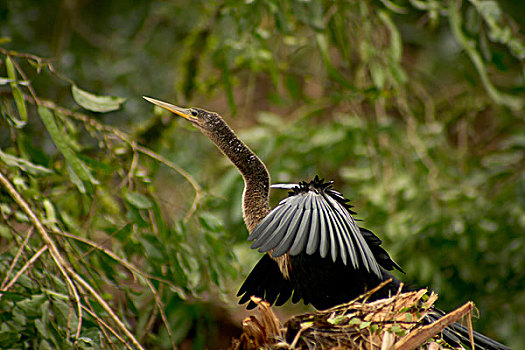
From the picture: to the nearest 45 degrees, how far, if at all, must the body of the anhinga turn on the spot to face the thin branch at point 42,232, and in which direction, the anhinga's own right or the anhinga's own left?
0° — it already faces it

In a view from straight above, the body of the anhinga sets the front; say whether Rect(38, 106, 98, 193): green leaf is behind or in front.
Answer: in front

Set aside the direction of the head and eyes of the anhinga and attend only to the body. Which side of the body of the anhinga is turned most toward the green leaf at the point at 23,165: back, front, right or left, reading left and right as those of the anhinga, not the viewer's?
front

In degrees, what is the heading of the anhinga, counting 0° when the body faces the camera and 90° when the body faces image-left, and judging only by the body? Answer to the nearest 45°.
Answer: approximately 90°

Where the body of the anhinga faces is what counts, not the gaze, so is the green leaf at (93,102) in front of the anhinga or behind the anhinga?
in front

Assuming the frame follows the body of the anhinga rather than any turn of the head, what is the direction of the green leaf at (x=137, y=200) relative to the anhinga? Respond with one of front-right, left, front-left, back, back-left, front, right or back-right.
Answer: front-right
